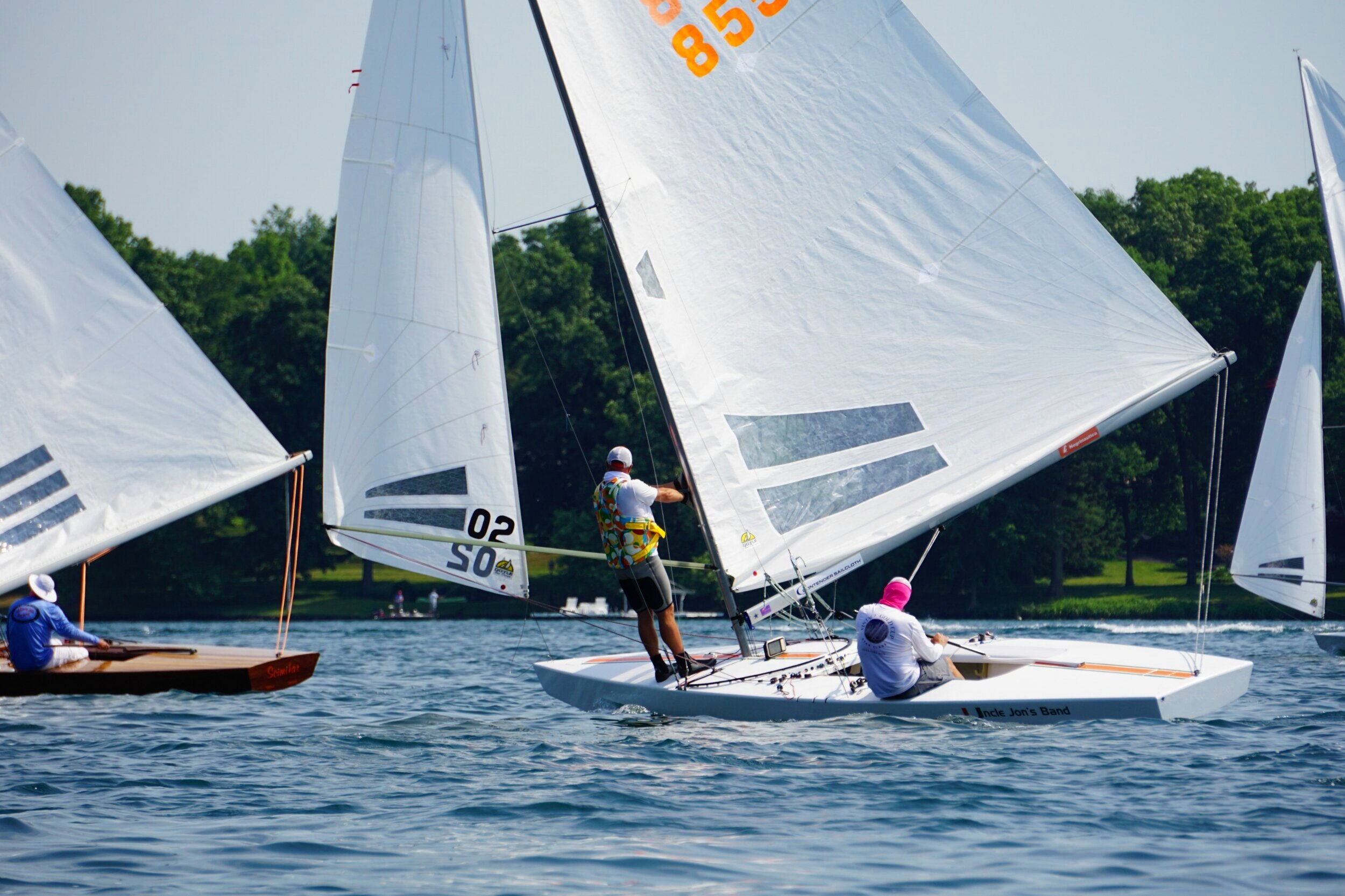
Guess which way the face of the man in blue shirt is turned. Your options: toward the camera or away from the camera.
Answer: away from the camera

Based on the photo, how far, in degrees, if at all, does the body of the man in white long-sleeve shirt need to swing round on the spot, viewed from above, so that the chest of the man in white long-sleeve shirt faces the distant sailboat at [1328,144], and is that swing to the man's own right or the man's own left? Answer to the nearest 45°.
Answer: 0° — they already face it

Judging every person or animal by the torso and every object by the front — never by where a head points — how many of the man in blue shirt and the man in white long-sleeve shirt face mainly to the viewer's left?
0

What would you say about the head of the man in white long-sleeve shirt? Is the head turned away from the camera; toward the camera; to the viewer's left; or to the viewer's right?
away from the camera

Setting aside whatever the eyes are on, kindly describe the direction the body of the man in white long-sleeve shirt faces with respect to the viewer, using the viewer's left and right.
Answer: facing away from the viewer and to the right of the viewer

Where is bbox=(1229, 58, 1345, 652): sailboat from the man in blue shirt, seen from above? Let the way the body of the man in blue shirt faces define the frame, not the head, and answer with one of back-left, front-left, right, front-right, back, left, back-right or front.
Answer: front-right

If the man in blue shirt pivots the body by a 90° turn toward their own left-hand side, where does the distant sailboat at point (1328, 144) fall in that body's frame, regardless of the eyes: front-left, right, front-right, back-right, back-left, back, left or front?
back-right

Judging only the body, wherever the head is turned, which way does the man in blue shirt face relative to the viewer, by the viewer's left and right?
facing away from the viewer and to the right of the viewer
